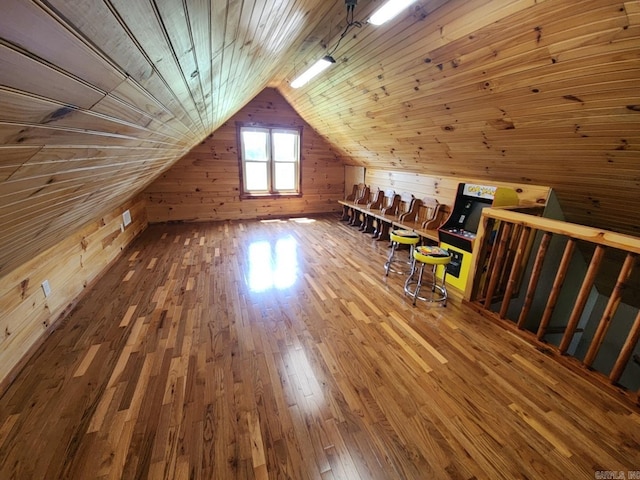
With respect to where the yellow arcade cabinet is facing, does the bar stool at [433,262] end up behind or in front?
in front

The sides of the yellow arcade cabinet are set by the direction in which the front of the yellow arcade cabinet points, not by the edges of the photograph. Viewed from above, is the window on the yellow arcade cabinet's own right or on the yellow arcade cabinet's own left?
on the yellow arcade cabinet's own right

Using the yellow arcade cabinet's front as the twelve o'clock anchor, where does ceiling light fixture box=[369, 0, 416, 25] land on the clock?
The ceiling light fixture is roughly at 11 o'clock from the yellow arcade cabinet.

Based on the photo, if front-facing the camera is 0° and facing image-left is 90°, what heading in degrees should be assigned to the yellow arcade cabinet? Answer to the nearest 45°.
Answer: approximately 45°

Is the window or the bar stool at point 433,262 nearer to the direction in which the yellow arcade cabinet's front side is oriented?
the bar stool

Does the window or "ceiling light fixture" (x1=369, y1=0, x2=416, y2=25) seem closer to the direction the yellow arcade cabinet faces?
the ceiling light fixture

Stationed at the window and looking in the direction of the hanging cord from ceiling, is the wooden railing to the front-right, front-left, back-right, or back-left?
front-left
